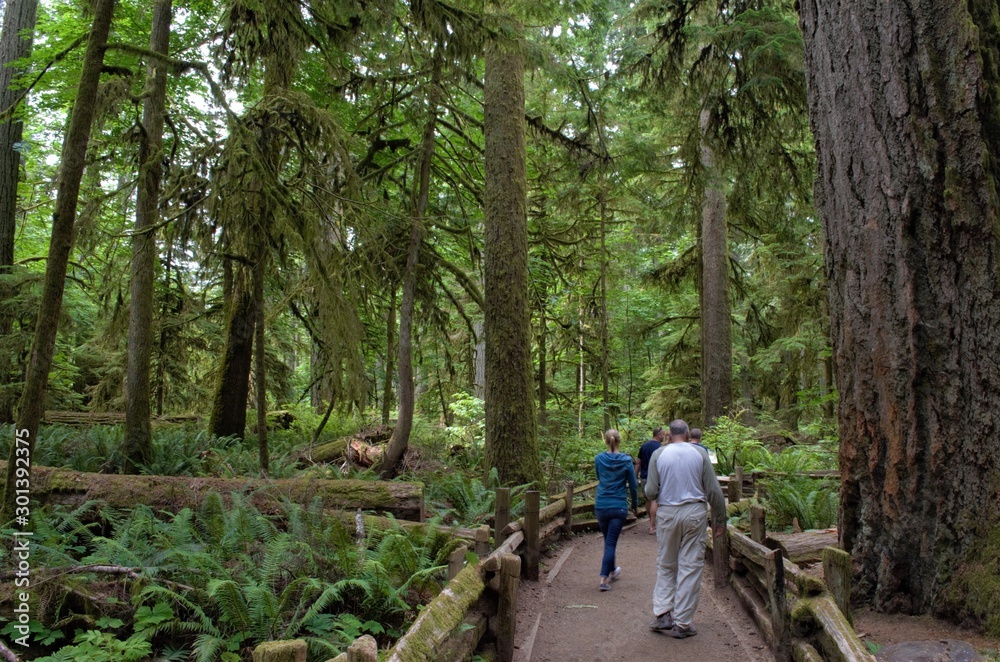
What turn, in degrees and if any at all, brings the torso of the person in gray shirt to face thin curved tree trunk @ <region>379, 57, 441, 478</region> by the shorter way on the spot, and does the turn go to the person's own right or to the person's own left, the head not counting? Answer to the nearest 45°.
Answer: approximately 45° to the person's own left

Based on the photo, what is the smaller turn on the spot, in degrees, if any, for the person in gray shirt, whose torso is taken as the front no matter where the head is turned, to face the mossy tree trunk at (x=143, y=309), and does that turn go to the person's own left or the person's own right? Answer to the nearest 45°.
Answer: approximately 90° to the person's own left

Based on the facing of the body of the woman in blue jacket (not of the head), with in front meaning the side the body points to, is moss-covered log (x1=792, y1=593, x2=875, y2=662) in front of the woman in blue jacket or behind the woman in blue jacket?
behind

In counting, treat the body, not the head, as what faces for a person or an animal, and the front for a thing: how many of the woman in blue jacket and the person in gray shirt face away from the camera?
2

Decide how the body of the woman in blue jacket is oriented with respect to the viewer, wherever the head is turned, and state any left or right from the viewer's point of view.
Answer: facing away from the viewer

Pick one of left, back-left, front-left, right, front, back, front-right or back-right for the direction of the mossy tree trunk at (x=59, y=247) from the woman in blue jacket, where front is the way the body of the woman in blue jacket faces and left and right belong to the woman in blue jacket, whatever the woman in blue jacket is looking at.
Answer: front-left

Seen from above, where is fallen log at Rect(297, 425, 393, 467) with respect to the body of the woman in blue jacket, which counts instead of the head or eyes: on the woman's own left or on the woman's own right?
on the woman's own left

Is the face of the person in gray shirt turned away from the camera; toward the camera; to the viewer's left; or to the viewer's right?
away from the camera

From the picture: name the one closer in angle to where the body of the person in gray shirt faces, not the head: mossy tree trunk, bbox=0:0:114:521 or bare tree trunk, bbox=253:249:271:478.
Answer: the bare tree trunk

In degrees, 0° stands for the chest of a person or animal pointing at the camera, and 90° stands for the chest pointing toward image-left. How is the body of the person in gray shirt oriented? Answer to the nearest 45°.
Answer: approximately 180°

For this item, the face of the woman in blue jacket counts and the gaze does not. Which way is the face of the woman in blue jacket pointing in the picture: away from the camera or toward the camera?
away from the camera

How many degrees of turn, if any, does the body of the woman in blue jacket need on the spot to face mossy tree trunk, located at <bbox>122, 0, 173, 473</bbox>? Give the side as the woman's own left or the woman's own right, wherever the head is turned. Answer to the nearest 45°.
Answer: approximately 90° to the woman's own left
